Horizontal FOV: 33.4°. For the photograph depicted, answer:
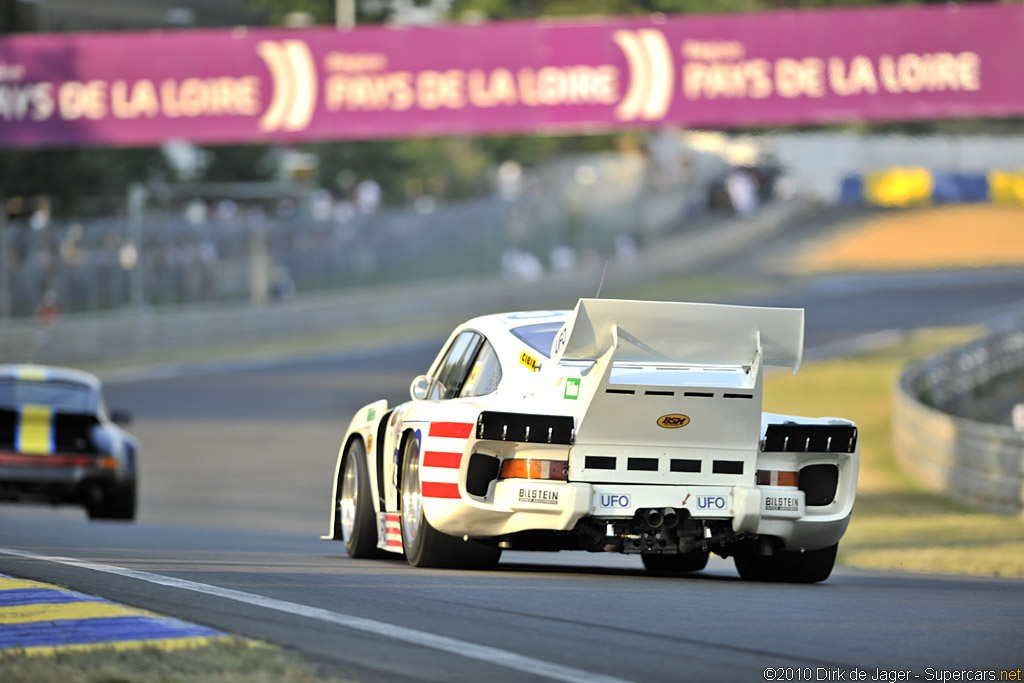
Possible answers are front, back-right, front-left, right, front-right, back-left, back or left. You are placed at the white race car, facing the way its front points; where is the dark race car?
front-left

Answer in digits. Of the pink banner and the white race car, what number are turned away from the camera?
1

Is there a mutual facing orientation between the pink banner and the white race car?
yes

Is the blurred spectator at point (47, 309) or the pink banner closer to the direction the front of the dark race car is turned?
the blurred spectator

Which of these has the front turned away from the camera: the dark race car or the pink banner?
the dark race car

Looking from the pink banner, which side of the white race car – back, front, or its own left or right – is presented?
front

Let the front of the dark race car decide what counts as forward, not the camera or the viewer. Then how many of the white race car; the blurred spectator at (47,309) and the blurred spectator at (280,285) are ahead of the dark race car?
2

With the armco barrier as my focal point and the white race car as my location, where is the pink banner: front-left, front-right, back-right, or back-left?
front-left

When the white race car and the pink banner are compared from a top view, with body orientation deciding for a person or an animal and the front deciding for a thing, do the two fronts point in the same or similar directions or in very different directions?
very different directions

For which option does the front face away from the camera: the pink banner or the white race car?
the white race car

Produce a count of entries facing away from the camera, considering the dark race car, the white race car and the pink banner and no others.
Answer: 2

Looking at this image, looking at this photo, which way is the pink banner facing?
toward the camera

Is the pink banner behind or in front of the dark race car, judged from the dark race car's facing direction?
in front

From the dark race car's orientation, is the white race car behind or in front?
behind

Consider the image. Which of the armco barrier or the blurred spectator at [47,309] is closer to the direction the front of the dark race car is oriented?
the blurred spectator

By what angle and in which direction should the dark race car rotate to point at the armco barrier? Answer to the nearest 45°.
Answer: approximately 90° to its right

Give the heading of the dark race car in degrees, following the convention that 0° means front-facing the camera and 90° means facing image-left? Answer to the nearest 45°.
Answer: approximately 180°

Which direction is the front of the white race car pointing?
away from the camera
